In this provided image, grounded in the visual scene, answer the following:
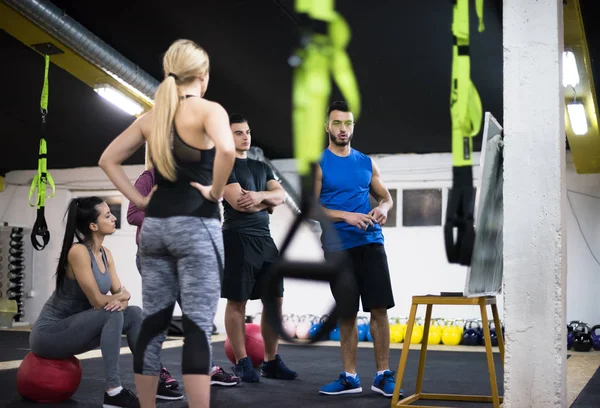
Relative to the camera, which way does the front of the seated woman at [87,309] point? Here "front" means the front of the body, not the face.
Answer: to the viewer's right

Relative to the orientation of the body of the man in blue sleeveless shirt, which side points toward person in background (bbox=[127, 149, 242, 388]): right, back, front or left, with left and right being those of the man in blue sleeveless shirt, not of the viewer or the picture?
right

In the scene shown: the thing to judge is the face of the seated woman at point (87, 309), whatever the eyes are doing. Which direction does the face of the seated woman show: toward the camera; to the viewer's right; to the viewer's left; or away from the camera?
to the viewer's right

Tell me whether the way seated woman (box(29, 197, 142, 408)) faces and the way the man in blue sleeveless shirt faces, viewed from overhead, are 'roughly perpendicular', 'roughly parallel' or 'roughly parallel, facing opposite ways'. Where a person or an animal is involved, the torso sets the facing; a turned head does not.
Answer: roughly perpendicular

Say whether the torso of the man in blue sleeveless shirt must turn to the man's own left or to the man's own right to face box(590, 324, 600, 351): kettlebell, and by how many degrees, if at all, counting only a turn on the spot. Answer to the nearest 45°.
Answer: approximately 135° to the man's own left

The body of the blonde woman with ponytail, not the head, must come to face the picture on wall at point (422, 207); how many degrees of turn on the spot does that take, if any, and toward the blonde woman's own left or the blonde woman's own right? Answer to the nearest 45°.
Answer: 0° — they already face it

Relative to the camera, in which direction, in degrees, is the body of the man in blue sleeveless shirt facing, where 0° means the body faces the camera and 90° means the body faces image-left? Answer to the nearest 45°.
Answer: approximately 0°
